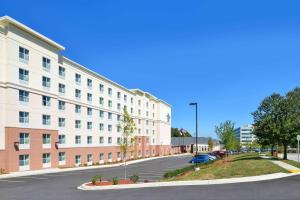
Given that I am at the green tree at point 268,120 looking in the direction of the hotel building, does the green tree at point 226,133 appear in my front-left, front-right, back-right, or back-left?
front-right

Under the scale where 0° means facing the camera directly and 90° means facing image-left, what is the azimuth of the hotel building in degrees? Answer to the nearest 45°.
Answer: approximately 315°

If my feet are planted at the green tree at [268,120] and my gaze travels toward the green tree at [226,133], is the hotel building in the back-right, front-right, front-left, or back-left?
front-left

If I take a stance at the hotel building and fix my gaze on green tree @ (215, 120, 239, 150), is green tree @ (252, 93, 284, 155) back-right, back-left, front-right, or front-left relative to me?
front-right

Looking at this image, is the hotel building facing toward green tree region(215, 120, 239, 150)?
no

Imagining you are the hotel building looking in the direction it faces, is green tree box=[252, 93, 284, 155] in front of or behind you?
in front

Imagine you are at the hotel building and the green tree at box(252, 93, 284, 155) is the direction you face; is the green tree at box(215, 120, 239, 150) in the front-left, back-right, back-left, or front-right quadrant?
front-left
